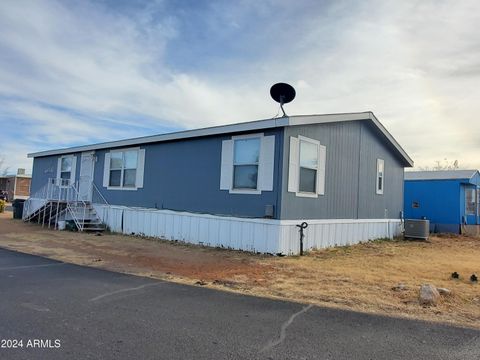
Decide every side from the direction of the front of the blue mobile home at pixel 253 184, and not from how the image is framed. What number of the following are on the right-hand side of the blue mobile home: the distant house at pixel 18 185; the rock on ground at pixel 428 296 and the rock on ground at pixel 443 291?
1

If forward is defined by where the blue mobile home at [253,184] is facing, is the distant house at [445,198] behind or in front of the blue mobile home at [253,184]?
behind

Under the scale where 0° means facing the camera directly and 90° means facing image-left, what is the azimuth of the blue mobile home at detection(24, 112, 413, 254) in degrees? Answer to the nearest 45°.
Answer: approximately 45°

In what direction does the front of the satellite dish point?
away from the camera

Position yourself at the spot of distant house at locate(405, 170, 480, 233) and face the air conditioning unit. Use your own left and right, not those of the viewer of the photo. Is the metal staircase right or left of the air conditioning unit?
right

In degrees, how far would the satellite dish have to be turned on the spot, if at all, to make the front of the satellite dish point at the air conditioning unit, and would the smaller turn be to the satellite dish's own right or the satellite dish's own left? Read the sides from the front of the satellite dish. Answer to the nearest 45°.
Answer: approximately 45° to the satellite dish's own right

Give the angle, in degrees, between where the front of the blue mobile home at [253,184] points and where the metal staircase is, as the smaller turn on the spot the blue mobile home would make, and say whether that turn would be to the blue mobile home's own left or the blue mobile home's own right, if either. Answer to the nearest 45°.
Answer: approximately 90° to the blue mobile home's own right

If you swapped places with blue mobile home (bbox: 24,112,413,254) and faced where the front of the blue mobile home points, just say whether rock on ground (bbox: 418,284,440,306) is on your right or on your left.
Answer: on your left
